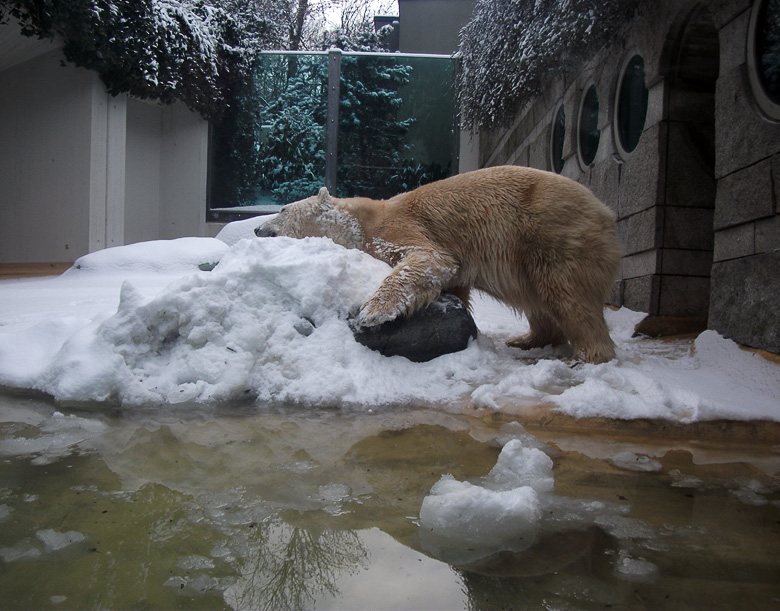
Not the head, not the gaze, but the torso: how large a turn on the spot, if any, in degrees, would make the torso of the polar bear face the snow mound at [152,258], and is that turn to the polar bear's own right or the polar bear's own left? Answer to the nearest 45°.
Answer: approximately 45° to the polar bear's own right

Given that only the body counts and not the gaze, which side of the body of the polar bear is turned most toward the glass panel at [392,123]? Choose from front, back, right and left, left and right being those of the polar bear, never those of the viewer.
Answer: right

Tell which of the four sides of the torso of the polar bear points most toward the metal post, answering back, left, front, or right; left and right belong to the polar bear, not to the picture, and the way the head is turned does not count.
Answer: right

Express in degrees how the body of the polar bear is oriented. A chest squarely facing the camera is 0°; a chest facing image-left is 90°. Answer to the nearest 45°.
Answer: approximately 90°

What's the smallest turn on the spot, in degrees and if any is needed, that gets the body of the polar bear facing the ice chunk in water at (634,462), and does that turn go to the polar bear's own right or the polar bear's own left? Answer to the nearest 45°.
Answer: approximately 90° to the polar bear's own left

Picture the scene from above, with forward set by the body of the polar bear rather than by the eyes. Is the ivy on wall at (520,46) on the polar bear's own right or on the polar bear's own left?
on the polar bear's own right

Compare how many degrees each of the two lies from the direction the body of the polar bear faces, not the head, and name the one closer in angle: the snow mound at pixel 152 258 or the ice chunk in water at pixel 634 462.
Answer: the snow mound

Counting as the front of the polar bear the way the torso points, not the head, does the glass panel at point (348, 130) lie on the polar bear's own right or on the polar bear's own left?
on the polar bear's own right

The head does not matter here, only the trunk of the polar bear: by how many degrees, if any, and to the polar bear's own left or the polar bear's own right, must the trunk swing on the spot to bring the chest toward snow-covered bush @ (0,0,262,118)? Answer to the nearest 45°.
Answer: approximately 45° to the polar bear's own right
